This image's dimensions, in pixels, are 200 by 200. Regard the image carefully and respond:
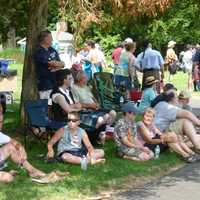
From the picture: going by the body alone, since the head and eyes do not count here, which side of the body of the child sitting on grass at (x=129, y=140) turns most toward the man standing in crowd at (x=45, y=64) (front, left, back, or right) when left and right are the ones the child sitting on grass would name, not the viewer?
back

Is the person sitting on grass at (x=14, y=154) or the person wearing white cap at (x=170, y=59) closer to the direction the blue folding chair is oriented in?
the person sitting on grass
